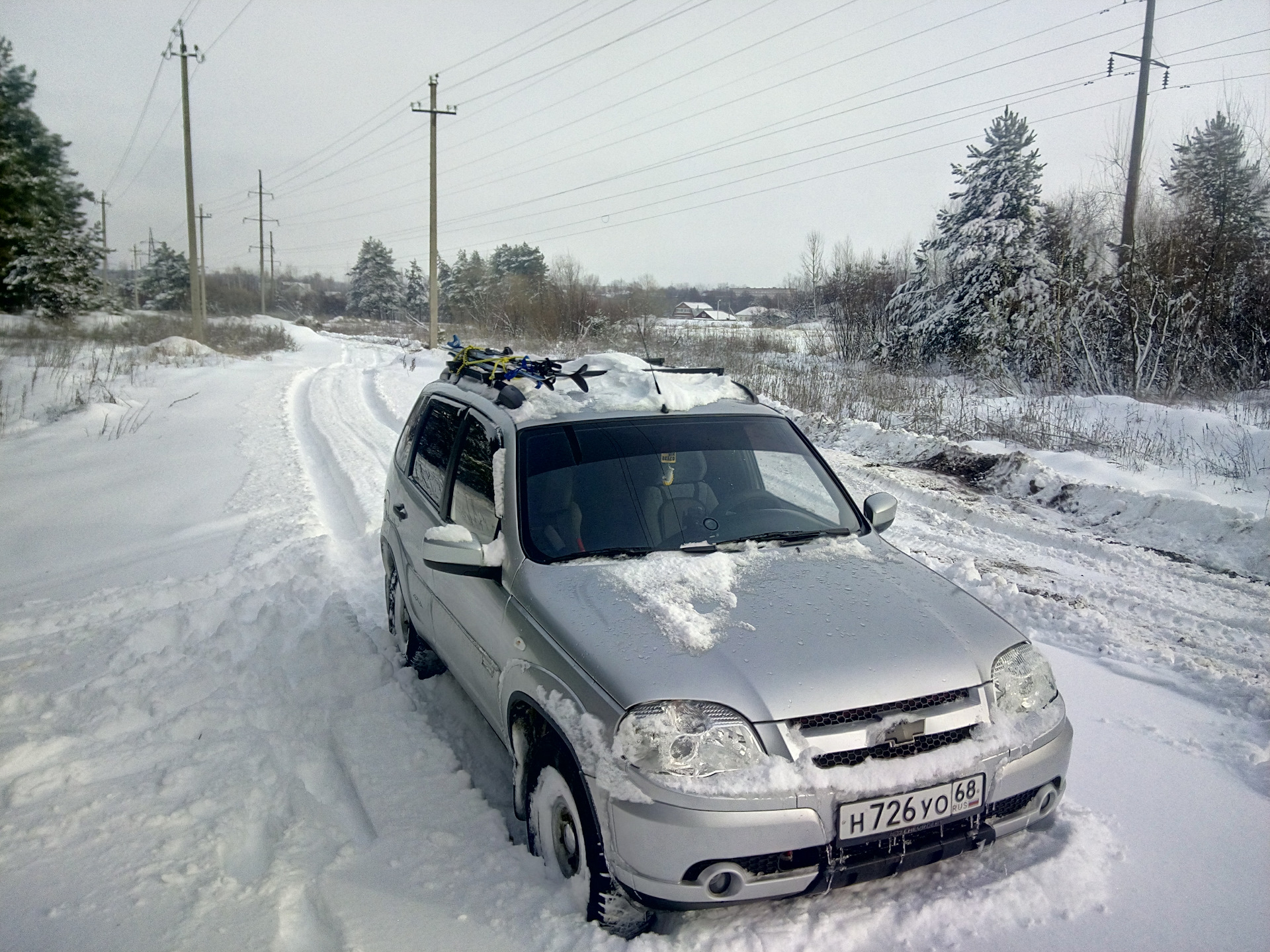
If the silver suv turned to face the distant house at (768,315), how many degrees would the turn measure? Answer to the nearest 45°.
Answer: approximately 135° to its left

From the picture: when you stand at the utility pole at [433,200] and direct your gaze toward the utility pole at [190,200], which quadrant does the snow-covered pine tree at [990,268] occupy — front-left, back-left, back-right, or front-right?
back-left

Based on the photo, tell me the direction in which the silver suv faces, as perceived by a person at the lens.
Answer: facing the viewer and to the right of the viewer

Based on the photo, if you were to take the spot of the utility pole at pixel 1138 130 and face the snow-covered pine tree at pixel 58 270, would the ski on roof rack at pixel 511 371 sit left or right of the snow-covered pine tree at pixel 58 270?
left

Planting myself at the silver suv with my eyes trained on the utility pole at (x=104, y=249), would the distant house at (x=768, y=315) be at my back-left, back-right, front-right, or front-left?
front-right

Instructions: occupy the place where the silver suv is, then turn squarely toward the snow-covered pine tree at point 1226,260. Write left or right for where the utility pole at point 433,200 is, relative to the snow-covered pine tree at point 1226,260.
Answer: left

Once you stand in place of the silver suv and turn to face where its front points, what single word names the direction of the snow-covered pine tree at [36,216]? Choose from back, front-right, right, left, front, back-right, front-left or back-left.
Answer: back

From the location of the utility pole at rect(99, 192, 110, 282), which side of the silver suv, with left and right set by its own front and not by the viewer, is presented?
back

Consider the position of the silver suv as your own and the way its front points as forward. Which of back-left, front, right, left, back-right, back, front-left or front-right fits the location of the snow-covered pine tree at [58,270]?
back

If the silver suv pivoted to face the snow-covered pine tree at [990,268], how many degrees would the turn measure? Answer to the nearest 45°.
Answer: approximately 135° to its left

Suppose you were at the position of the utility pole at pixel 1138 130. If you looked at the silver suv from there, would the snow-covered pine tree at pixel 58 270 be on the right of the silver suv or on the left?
right
